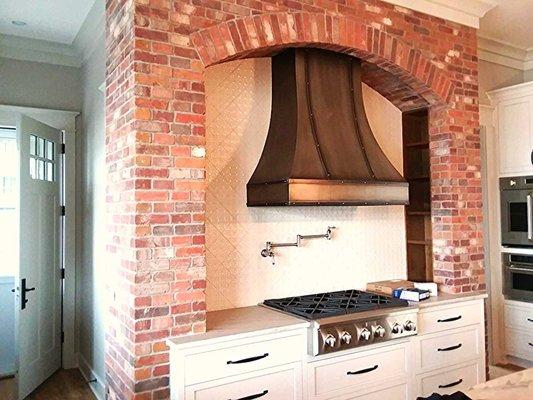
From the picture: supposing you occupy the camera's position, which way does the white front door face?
facing the viewer and to the right of the viewer

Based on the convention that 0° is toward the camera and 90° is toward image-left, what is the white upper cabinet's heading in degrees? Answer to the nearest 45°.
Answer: approximately 45°

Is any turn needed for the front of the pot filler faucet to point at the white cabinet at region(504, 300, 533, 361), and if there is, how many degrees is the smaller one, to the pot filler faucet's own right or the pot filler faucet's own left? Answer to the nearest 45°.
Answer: approximately 90° to the pot filler faucet's own left

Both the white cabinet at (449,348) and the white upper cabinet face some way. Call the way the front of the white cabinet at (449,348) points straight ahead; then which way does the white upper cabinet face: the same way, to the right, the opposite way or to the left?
to the right

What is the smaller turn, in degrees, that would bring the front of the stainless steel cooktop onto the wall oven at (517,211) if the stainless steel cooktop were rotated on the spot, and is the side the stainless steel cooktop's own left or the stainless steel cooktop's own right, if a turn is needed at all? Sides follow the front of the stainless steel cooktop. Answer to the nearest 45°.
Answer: approximately 90° to the stainless steel cooktop's own left

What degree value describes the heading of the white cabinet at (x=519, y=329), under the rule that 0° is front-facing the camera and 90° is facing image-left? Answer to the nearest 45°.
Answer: approximately 45°

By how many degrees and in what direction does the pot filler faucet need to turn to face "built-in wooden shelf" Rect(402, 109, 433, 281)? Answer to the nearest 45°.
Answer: approximately 90° to its left

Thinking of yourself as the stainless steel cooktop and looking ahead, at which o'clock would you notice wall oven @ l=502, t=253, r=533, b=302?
The wall oven is roughly at 9 o'clock from the stainless steel cooktop.

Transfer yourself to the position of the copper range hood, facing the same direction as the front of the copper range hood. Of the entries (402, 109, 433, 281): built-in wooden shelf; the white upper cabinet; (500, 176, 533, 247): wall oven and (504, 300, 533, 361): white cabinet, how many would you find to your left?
4

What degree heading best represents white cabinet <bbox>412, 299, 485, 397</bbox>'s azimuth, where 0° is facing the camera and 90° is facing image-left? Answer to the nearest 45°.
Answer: approximately 315°

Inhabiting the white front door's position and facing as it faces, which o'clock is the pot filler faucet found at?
The pot filler faucet is roughly at 12 o'clock from the white front door.

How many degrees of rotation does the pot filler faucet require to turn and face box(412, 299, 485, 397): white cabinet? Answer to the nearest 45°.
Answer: approximately 45° to its left
